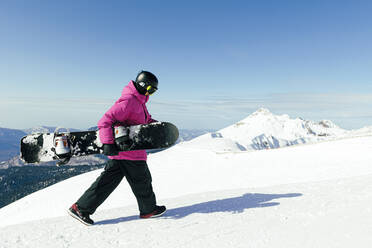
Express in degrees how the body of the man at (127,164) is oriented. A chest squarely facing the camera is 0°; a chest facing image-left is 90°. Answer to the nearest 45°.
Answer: approximately 270°

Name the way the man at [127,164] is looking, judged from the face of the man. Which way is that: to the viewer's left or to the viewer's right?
to the viewer's right
